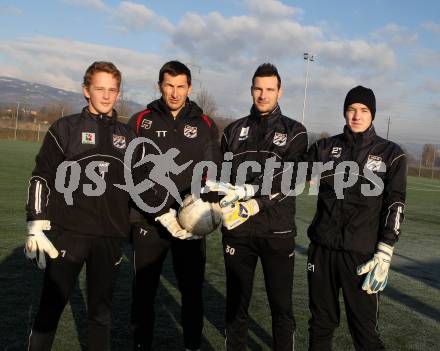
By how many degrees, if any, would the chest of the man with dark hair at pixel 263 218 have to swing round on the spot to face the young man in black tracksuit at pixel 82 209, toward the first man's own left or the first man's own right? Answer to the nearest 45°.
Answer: approximately 45° to the first man's own right

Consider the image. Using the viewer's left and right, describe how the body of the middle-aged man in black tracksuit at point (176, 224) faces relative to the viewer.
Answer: facing the viewer

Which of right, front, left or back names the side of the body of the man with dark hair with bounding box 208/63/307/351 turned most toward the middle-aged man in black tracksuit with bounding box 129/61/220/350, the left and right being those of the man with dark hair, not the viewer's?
right

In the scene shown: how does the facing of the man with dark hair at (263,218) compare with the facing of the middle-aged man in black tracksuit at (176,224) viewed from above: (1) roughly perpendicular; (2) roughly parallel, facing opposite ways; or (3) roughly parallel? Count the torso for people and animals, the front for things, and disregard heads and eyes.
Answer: roughly parallel

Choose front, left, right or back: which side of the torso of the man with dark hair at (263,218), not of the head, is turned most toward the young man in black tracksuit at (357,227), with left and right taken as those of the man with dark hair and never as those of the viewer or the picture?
left

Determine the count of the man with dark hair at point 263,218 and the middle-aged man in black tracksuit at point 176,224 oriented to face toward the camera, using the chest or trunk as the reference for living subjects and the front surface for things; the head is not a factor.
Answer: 2

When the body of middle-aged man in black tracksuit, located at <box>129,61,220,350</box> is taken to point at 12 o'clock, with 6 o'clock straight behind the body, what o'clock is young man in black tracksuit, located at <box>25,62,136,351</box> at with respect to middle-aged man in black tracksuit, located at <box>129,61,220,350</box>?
young man in black tracksuit, located at <box>25,62,136,351</box> is roughly at 2 o'clock from middle-aged man in black tracksuit, located at <box>129,61,220,350</box>.

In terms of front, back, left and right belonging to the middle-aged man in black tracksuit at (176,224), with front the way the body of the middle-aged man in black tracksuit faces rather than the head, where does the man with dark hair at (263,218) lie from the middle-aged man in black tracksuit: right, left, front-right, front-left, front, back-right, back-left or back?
left

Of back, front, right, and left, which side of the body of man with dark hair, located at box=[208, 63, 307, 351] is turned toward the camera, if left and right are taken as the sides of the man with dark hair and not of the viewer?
front

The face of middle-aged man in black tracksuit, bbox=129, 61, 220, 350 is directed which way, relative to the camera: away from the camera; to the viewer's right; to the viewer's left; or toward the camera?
toward the camera

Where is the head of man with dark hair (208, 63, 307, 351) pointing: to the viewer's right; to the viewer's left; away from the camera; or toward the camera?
toward the camera
